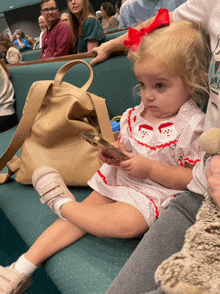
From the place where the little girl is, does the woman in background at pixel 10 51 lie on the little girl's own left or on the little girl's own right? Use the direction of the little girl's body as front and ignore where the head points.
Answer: on the little girl's own right

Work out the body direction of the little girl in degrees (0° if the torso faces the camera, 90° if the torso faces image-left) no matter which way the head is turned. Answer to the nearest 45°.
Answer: approximately 45°

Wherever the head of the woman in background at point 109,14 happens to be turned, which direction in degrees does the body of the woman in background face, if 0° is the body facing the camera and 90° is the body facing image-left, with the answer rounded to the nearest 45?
approximately 45°

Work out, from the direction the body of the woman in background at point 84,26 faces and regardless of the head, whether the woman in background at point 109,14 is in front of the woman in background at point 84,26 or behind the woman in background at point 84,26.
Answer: behind
